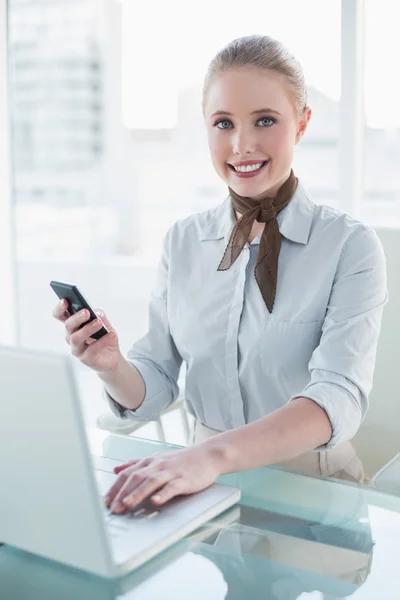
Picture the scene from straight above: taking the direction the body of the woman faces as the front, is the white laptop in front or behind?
in front

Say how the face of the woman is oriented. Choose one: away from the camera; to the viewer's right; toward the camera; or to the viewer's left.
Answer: toward the camera

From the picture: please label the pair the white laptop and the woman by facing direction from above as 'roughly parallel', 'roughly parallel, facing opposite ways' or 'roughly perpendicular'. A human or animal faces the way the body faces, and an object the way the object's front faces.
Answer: roughly parallel, facing opposite ways

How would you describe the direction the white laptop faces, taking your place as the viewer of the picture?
facing away from the viewer and to the right of the viewer
